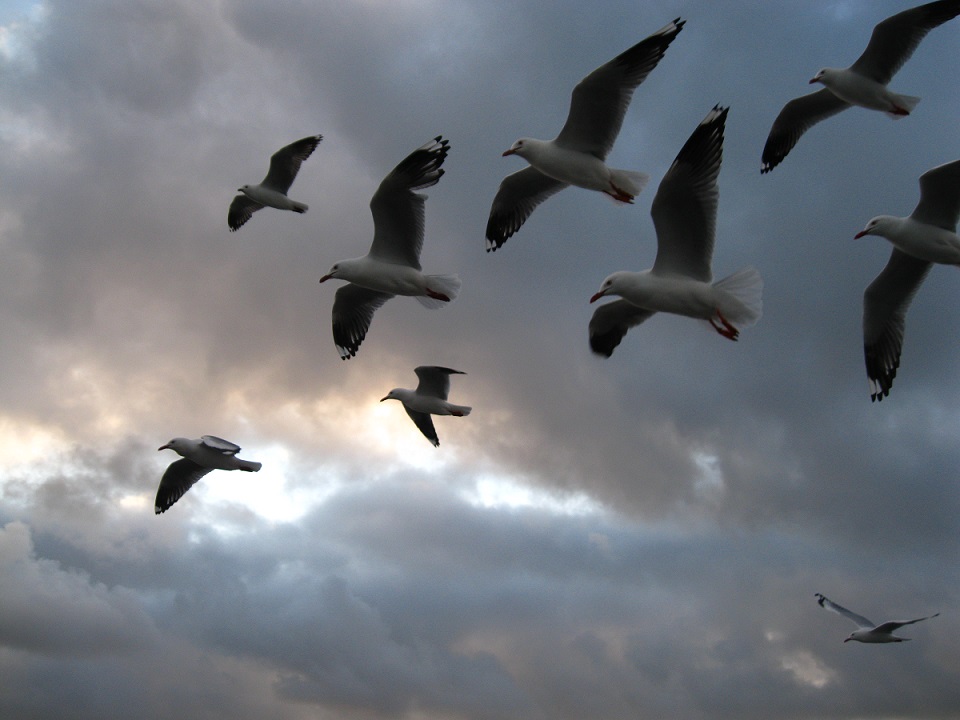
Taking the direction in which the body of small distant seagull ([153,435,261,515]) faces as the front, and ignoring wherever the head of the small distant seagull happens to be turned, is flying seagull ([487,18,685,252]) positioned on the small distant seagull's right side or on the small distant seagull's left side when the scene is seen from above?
on the small distant seagull's left side

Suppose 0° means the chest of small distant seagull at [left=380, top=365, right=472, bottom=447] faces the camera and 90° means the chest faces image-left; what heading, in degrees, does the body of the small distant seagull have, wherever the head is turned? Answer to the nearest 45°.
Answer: approximately 90°

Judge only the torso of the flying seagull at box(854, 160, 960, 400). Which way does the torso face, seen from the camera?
to the viewer's left

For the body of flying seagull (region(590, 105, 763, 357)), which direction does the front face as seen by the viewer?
to the viewer's left

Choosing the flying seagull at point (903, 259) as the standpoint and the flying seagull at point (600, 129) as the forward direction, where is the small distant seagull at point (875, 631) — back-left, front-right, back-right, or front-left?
back-right

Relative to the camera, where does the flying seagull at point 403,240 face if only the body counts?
to the viewer's left

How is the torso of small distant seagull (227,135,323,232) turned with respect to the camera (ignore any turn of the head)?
to the viewer's left

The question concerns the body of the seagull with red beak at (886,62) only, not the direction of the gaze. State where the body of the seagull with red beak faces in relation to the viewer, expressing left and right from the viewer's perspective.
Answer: facing to the left of the viewer

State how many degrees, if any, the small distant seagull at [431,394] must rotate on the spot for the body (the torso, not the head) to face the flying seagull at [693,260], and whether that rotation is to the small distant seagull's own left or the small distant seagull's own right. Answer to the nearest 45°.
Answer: approximately 90° to the small distant seagull's own left

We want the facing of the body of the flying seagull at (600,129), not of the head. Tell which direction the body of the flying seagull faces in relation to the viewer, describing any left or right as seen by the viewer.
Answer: facing to the left of the viewer

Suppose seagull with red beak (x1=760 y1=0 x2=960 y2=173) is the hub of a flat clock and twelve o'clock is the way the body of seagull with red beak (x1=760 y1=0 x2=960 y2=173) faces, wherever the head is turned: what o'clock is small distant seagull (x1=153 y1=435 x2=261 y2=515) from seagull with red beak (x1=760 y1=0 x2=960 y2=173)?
small distant seagull (x1=153 y1=435 x2=261 y2=515) is roughly at 12 o'clock from seagull with red beak (x1=760 y1=0 x2=960 y2=173).

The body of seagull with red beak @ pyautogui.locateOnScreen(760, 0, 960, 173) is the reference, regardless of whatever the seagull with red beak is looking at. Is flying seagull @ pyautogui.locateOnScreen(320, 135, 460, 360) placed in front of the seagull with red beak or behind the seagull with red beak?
in front
